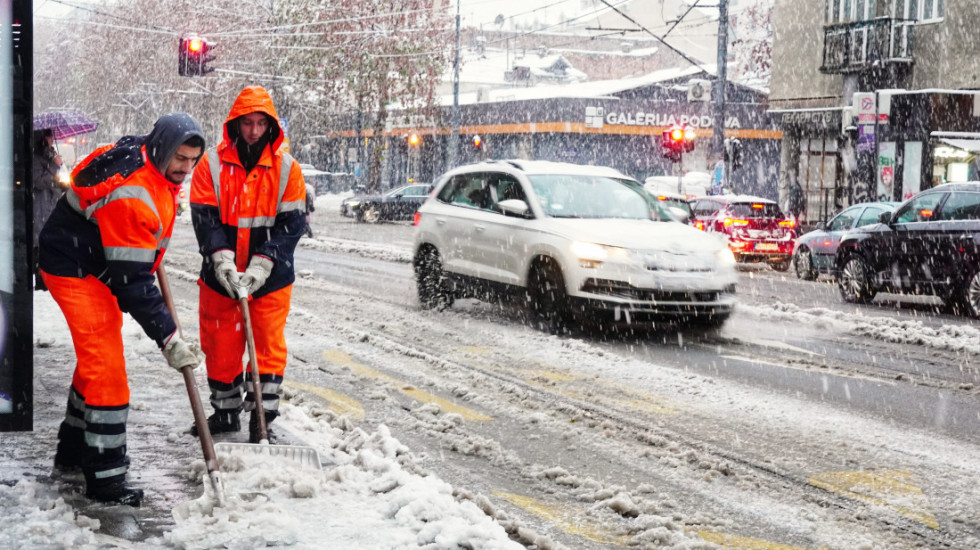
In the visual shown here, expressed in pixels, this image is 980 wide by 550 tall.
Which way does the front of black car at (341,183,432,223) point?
to the viewer's left

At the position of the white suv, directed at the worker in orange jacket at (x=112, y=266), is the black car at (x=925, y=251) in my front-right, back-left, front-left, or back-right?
back-left

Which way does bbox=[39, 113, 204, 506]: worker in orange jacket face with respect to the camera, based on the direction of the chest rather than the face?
to the viewer's right

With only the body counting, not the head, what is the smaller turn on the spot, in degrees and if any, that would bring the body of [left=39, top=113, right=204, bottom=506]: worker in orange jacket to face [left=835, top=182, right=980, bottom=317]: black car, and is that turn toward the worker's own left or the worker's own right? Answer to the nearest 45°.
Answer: approximately 45° to the worker's own left

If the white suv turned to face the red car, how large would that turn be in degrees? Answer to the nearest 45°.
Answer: approximately 135° to its left

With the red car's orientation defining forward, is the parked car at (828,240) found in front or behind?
behind

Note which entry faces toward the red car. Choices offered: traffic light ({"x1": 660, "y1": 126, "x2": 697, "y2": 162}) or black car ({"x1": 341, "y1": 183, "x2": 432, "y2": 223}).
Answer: the traffic light

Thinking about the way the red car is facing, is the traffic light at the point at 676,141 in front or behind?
in front

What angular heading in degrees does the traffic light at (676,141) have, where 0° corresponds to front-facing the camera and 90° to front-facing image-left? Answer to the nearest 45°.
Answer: approximately 0°

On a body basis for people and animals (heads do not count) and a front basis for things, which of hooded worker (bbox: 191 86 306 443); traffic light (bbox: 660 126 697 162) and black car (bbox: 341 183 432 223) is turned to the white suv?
the traffic light

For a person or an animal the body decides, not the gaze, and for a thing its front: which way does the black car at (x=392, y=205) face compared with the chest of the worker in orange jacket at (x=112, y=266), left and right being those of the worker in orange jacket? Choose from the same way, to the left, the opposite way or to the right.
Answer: the opposite way

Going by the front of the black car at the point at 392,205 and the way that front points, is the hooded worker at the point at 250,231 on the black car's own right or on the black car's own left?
on the black car's own left

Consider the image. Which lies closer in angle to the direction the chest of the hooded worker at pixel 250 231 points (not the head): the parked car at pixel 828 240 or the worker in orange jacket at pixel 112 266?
the worker in orange jacket
